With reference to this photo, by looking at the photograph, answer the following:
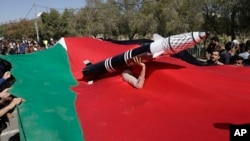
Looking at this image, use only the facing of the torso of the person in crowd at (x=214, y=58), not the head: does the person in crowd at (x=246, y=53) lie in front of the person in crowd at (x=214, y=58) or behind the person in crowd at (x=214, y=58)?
behind

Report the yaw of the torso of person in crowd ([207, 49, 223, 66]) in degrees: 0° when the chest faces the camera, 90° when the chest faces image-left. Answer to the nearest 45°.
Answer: approximately 45°

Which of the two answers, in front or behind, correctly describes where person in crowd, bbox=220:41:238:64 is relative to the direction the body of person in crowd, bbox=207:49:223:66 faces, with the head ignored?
behind

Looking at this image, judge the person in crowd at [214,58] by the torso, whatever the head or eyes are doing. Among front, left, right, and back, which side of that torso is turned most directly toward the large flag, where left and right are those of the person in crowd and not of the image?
front
